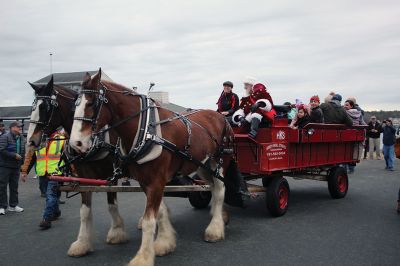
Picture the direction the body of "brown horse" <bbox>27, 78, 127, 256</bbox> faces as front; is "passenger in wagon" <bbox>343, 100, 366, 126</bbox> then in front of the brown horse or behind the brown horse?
behind

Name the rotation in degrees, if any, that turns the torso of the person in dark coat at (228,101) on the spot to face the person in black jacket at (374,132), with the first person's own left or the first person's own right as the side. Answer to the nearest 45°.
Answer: approximately 180°

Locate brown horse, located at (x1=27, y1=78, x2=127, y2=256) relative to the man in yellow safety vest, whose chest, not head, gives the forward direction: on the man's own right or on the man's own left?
on the man's own left

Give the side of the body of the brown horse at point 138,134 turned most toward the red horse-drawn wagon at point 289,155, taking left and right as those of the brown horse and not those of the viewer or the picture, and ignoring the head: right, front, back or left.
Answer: back

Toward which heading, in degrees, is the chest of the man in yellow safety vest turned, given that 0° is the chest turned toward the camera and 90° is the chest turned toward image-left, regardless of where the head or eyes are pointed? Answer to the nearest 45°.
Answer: approximately 45°

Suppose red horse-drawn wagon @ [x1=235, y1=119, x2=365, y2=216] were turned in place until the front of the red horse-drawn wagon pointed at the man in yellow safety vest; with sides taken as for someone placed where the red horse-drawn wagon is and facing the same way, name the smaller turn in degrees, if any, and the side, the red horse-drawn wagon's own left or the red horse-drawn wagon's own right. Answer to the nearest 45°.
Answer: approximately 45° to the red horse-drawn wagon's own right

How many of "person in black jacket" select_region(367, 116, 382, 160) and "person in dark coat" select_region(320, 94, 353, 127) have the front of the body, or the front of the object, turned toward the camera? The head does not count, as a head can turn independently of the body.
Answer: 1

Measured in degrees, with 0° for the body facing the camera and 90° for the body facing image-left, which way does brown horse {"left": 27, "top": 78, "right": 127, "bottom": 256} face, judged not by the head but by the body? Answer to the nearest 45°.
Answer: approximately 45°

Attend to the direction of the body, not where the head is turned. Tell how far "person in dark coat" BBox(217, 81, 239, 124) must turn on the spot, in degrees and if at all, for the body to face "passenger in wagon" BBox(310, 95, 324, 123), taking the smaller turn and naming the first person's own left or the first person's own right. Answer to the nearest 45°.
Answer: approximately 135° to the first person's own left

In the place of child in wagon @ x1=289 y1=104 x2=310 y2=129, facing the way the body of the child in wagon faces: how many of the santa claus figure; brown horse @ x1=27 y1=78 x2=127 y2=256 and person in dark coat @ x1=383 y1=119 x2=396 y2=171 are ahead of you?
2

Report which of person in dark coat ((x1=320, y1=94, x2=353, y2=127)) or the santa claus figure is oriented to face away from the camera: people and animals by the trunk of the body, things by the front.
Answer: the person in dark coat
